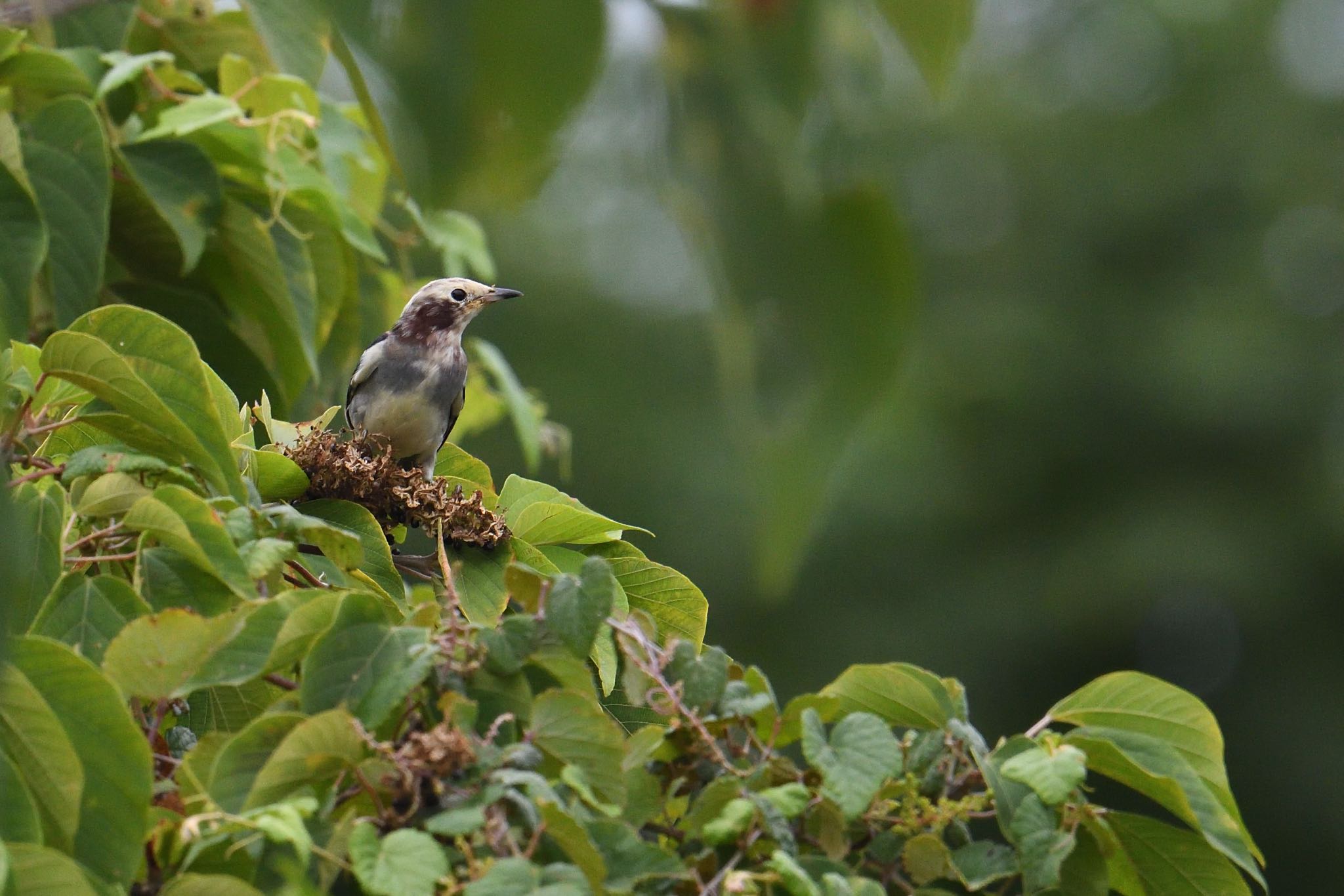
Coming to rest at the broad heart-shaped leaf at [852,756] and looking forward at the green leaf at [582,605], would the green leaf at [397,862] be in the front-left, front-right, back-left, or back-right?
front-left

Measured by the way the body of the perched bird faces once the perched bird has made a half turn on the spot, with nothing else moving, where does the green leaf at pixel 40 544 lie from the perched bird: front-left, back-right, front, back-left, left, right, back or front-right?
back-left

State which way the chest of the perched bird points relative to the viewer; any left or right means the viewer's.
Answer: facing the viewer and to the right of the viewer

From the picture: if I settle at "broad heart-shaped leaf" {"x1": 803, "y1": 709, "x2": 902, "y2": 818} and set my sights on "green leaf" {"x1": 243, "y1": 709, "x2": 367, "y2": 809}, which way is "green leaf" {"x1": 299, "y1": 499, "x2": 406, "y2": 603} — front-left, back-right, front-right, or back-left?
front-right

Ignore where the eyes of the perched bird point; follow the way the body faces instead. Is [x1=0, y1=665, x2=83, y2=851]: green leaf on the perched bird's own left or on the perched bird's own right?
on the perched bird's own right

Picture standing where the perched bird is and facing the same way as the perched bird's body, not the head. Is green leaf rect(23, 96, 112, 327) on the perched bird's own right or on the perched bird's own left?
on the perched bird's own right

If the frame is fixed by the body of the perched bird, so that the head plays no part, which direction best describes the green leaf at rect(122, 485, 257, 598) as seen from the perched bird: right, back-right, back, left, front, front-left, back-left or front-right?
front-right

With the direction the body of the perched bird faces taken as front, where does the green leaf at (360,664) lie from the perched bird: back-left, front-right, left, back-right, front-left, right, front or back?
front-right

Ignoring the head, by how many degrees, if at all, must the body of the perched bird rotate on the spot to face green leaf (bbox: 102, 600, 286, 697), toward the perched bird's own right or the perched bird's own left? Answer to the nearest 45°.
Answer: approximately 45° to the perched bird's own right
